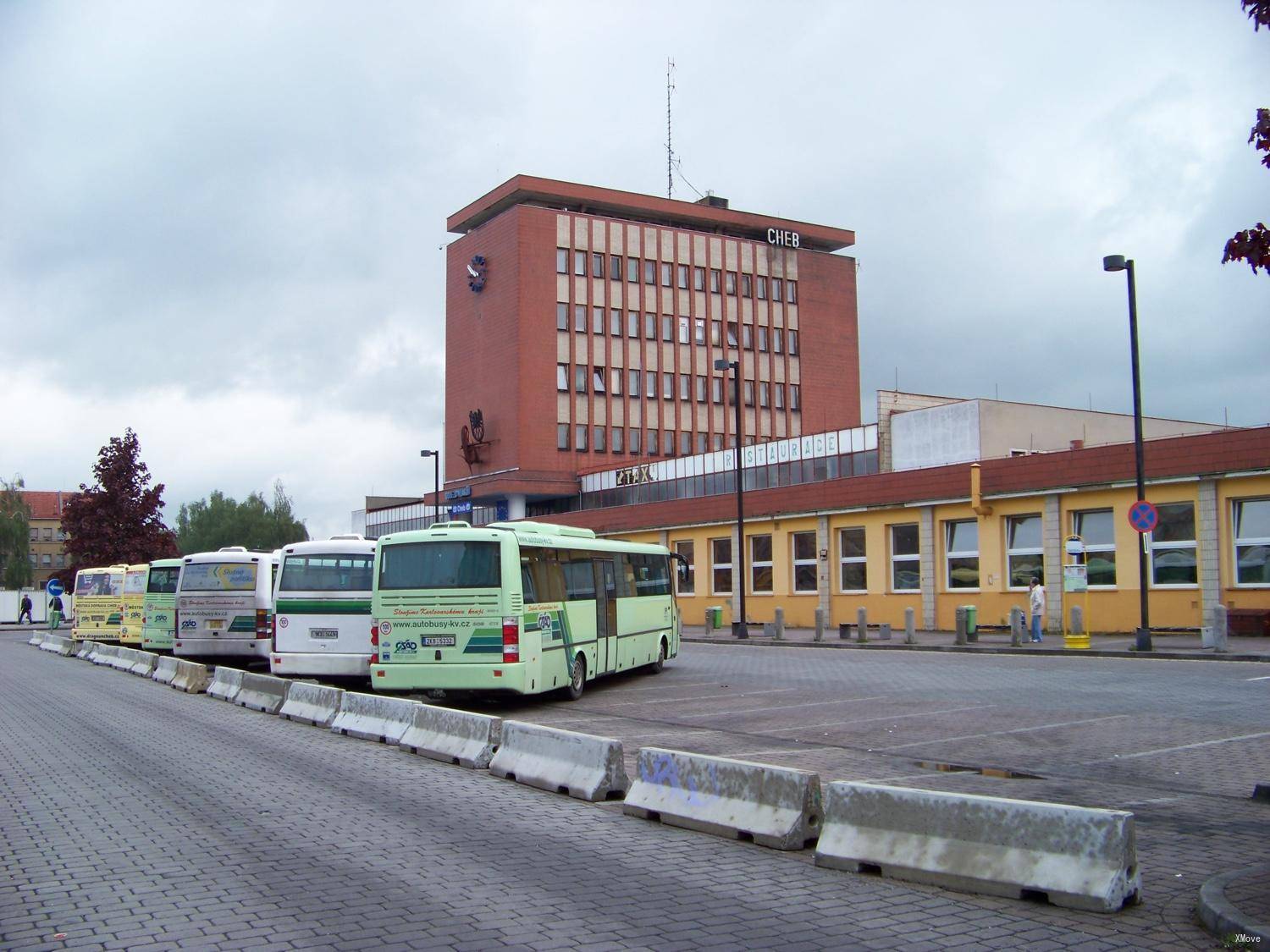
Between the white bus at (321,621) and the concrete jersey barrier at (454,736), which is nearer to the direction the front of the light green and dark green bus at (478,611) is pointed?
the white bus

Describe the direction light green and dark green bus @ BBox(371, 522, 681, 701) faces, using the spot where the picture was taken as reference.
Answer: facing away from the viewer and to the right of the viewer

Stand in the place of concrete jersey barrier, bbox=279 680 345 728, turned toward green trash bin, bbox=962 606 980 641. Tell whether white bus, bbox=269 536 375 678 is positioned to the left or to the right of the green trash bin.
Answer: left

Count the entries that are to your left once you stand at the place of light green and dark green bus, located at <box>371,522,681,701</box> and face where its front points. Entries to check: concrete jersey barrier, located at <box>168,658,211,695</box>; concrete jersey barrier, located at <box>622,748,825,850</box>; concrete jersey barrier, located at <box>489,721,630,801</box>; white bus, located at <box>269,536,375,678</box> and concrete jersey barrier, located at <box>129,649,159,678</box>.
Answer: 3

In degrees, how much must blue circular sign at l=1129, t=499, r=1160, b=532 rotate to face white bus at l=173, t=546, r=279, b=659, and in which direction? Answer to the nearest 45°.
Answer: approximately 90° to its right

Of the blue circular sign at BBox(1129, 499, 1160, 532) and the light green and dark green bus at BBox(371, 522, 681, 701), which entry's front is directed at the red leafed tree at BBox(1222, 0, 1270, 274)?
the blue circular sign

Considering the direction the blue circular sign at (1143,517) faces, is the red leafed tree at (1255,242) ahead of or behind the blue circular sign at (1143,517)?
ahead

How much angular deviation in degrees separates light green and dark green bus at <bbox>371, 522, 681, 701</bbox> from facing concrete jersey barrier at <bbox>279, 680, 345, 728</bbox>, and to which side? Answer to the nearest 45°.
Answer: approximately 135° to its left

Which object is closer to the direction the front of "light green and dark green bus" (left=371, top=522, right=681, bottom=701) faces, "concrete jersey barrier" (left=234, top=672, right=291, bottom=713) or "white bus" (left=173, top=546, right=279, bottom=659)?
the white bus

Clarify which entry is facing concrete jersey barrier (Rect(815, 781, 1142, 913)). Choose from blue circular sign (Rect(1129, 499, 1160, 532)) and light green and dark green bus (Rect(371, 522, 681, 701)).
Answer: the blue circular sign

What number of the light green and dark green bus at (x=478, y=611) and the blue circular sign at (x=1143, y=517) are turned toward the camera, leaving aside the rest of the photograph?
1

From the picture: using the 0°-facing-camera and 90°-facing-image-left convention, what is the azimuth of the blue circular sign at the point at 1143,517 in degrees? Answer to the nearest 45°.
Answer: approximately 0°

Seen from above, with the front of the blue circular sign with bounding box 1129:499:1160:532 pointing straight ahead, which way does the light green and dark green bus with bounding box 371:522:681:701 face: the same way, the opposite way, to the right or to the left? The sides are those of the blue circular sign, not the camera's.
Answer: the opposite way
